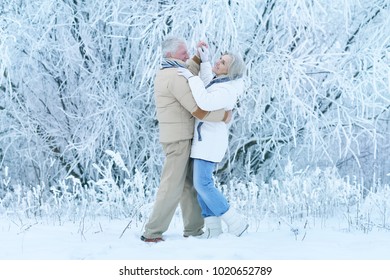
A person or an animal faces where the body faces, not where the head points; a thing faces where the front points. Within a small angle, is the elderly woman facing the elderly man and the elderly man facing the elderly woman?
yes

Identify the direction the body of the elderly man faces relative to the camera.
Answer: to the viewer's right

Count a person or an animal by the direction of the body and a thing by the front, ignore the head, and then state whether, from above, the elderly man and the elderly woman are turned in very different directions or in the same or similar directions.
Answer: very different directions

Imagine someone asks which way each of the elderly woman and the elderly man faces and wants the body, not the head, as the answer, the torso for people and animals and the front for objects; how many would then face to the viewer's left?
1

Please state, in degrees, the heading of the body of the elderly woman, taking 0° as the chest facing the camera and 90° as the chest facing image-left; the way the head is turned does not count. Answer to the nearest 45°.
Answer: approximately 90°
